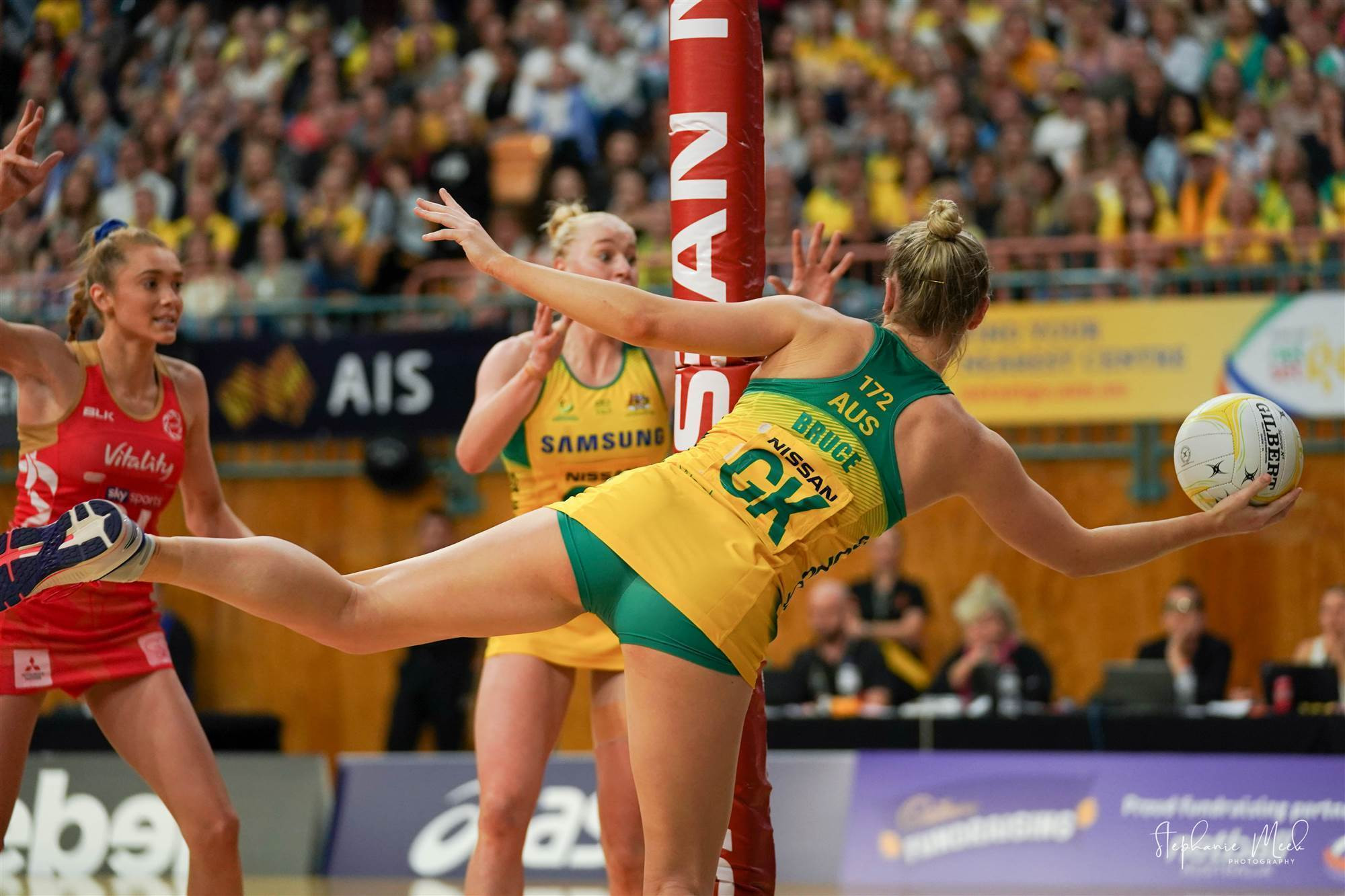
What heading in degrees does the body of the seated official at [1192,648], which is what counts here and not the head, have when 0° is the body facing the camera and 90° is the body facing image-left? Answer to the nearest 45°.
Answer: approximately 0°

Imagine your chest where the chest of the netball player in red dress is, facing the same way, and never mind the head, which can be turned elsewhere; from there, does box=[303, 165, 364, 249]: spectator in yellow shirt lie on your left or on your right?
on your left

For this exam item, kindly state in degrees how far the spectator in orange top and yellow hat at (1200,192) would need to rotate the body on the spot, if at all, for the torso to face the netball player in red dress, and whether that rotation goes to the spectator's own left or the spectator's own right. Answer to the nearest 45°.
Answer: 0° — they already face them

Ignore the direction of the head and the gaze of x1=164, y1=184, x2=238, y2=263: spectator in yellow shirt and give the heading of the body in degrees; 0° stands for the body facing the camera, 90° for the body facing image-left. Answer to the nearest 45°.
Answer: approximately 0°
